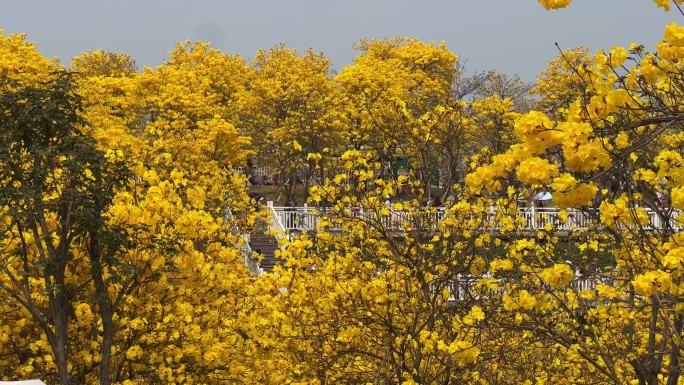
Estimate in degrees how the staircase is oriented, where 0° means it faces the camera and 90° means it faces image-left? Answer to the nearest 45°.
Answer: approximately 0°
